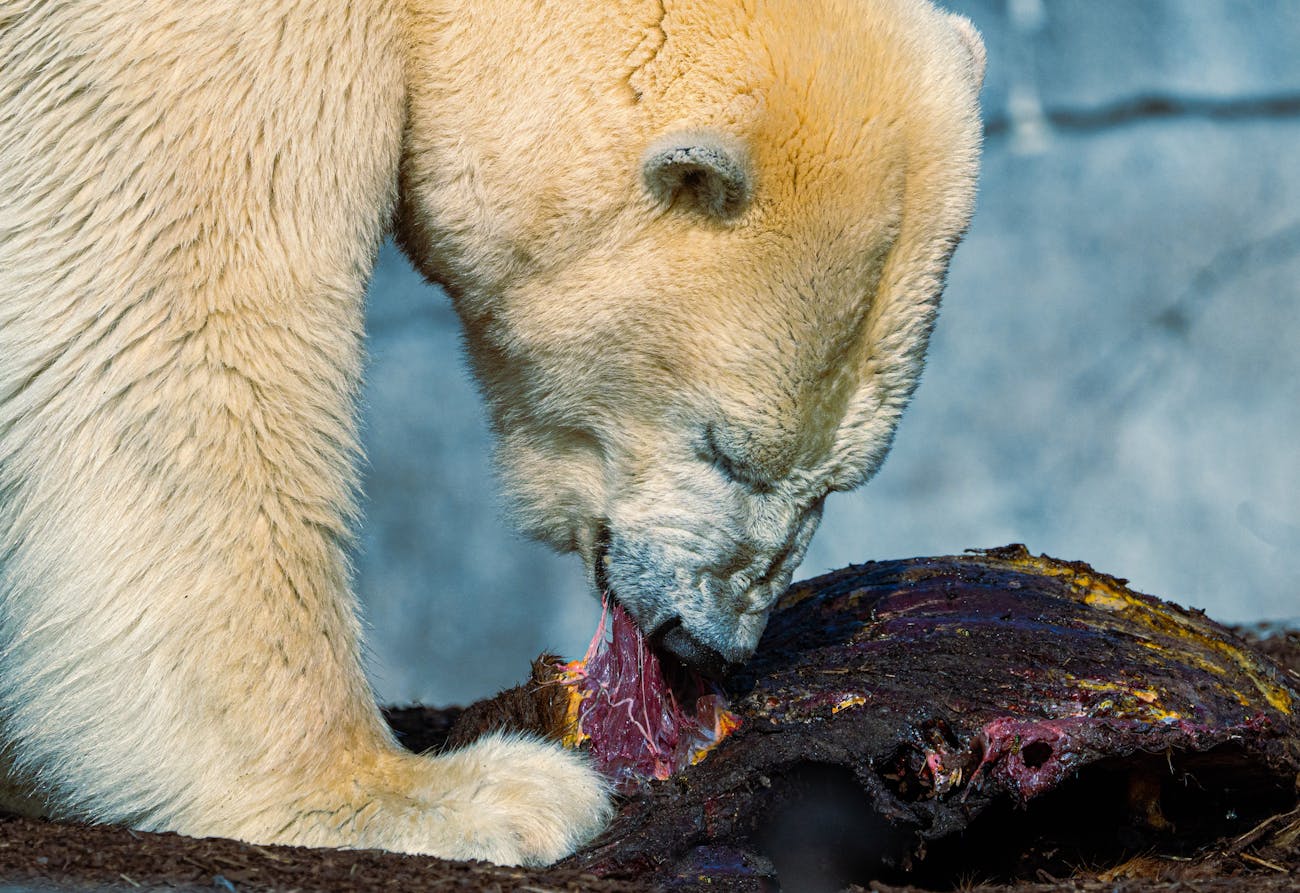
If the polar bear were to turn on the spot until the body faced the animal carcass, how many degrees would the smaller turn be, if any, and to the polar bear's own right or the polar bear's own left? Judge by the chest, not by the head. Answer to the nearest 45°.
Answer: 0° — it already faces it

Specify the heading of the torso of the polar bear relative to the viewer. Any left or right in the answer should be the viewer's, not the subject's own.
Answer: facing to the right of the viewer
